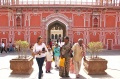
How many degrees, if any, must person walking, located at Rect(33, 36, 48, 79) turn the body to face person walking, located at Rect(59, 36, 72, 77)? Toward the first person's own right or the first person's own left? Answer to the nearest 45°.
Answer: approximately 135° to the first person's own left

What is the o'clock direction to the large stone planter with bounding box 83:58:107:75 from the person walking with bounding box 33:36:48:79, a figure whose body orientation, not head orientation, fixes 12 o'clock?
The large stone planter is roughly at 8 o'clock from the person walking.

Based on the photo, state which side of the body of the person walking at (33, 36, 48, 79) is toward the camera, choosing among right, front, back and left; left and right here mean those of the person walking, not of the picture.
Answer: front

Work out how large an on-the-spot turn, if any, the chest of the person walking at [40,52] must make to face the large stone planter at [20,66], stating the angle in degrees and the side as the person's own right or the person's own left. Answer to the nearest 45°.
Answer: approximately 135° to the person's own right
